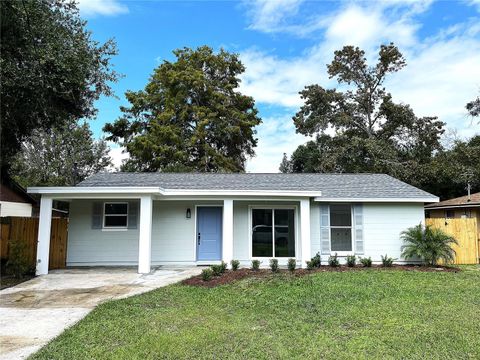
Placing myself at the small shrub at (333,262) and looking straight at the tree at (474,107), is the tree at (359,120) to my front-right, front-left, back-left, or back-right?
front-left

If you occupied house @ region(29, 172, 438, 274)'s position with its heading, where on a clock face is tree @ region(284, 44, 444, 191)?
The tree is roughly at 7 o'clock from the house.

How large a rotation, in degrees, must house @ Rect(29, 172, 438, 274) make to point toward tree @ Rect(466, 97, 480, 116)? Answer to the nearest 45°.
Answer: approximately 135° to its left

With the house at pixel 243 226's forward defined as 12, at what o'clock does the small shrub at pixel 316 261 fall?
The small shrub is roughly at 10 o'clock from the house.

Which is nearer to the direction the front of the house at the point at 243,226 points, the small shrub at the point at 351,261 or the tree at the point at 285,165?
the small shrub

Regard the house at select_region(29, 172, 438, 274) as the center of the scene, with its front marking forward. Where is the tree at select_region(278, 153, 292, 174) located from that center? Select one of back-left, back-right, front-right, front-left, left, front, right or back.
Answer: back

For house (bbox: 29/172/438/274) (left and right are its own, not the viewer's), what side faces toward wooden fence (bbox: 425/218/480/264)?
left

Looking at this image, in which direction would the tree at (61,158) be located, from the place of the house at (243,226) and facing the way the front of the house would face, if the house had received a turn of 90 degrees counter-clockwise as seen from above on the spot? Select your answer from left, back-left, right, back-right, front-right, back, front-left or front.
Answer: back-left

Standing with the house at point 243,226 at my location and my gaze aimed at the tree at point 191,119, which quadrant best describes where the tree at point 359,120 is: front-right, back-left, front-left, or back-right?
front-right

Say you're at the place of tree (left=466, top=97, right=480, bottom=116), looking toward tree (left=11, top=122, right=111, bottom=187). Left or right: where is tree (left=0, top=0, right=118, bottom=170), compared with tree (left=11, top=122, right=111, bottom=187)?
left

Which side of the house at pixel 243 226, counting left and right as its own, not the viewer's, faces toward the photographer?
front

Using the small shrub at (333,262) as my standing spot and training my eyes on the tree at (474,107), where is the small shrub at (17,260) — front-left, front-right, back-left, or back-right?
back-left

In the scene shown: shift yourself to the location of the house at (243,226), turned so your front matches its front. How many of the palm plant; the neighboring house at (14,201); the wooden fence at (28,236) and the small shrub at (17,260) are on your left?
1

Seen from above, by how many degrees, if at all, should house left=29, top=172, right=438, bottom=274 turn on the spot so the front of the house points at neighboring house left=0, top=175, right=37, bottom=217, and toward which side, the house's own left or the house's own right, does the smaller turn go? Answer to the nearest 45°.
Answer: approximately 135° to the house's own right

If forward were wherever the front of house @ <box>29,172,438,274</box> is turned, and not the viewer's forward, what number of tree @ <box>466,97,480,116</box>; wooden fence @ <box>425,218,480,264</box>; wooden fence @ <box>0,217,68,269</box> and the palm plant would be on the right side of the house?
1
